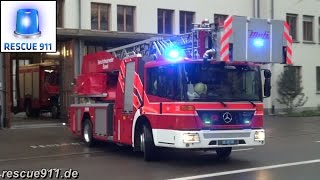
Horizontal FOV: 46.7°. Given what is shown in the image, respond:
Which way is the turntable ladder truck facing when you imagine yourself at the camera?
facing the viewer and to the right of the viewer
